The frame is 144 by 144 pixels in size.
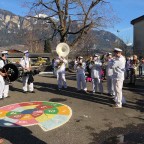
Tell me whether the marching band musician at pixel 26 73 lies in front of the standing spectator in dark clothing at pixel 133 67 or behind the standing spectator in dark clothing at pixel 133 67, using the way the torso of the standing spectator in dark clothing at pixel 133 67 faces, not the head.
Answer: in front

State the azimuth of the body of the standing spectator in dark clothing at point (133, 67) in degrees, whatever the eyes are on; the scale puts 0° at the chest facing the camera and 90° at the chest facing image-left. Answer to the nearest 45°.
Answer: approximately 45°

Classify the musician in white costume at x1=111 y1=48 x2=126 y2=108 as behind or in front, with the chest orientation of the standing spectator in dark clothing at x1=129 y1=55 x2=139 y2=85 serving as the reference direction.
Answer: in front
